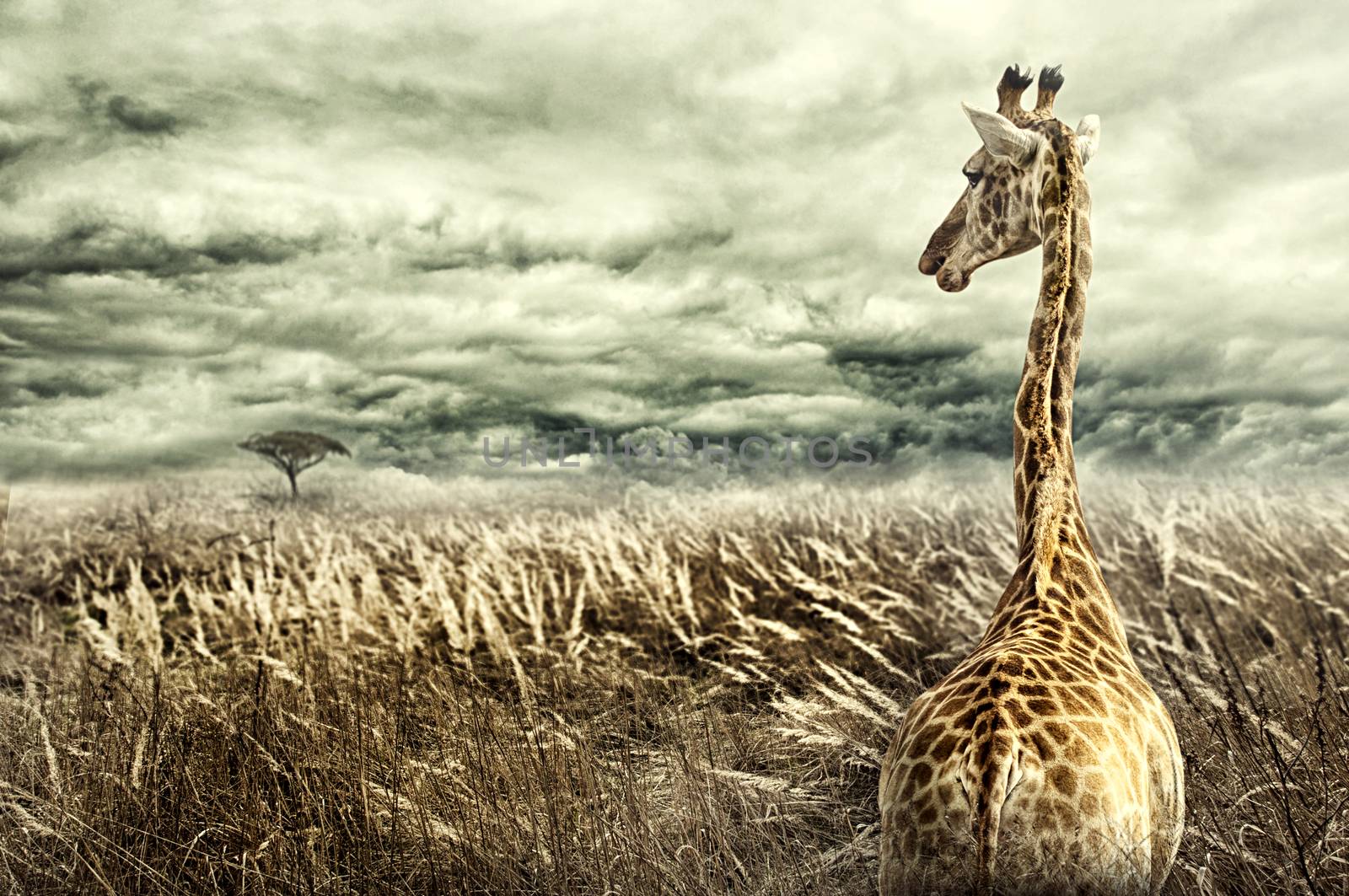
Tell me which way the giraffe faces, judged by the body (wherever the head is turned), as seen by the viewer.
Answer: away from the camera
